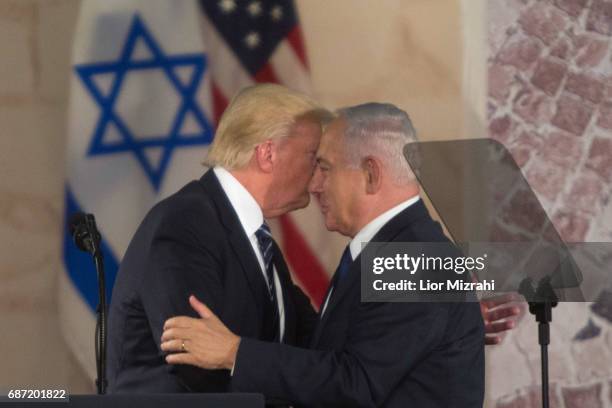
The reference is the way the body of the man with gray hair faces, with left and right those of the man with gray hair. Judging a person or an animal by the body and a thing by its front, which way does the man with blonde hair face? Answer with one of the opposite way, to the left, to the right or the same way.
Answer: the opposite way

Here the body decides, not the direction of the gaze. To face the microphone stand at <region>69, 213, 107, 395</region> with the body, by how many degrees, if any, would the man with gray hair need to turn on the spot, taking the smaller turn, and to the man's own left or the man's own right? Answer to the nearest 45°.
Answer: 0° — they already face it

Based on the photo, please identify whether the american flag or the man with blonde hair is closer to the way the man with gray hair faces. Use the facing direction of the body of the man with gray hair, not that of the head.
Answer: the man with blonde hair

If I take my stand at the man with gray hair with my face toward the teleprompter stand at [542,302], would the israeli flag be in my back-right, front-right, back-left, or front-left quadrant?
back-left

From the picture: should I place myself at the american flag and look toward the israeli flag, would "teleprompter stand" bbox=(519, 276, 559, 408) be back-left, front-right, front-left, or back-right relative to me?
back-left

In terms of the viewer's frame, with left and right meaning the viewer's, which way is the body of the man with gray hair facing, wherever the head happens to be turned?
facing to the left of the viewer

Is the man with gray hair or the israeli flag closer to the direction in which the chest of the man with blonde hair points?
the man with gray hair

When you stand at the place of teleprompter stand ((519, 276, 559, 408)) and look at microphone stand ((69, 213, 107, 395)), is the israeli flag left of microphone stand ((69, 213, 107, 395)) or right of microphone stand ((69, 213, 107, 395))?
right

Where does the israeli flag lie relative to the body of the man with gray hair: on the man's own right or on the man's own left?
on the man's own right

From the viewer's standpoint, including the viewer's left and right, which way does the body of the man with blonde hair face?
facing to the right of the viewer

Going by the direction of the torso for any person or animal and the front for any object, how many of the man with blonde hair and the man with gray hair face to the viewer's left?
1
